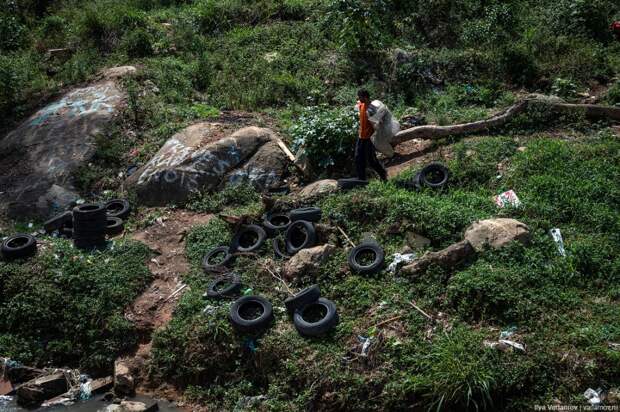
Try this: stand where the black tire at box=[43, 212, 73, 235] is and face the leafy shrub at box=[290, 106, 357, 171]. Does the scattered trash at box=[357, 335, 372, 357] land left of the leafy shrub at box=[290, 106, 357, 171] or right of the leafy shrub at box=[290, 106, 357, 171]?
right

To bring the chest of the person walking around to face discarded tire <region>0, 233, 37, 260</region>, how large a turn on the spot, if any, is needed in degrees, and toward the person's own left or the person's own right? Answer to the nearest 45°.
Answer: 0° — they already face it

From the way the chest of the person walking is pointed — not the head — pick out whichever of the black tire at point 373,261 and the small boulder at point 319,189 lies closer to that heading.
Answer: the small boulder

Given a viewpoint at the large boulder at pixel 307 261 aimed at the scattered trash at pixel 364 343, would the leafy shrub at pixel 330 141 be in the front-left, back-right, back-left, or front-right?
back-left

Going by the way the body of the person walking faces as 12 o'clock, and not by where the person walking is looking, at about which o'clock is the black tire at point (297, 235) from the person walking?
The black tire is roughly at 10 o'clock from the person walking.

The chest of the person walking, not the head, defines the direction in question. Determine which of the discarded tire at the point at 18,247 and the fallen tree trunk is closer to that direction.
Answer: the discarded tire

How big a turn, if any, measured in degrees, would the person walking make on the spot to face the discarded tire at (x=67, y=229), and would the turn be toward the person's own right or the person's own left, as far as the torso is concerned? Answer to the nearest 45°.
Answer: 0° — they already face it

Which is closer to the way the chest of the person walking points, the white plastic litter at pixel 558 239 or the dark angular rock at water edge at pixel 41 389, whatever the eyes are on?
the dark angular rock at water edge

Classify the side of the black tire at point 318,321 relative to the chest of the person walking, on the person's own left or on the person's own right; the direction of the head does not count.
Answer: on the person's own left

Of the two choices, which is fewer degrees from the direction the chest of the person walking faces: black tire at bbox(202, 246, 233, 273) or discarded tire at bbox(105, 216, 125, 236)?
the discarded tire

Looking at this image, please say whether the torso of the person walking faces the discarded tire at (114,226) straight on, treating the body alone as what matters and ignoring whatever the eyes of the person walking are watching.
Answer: yes

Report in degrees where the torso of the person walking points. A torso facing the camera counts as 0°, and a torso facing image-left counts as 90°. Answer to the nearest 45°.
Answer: approximately 90°
